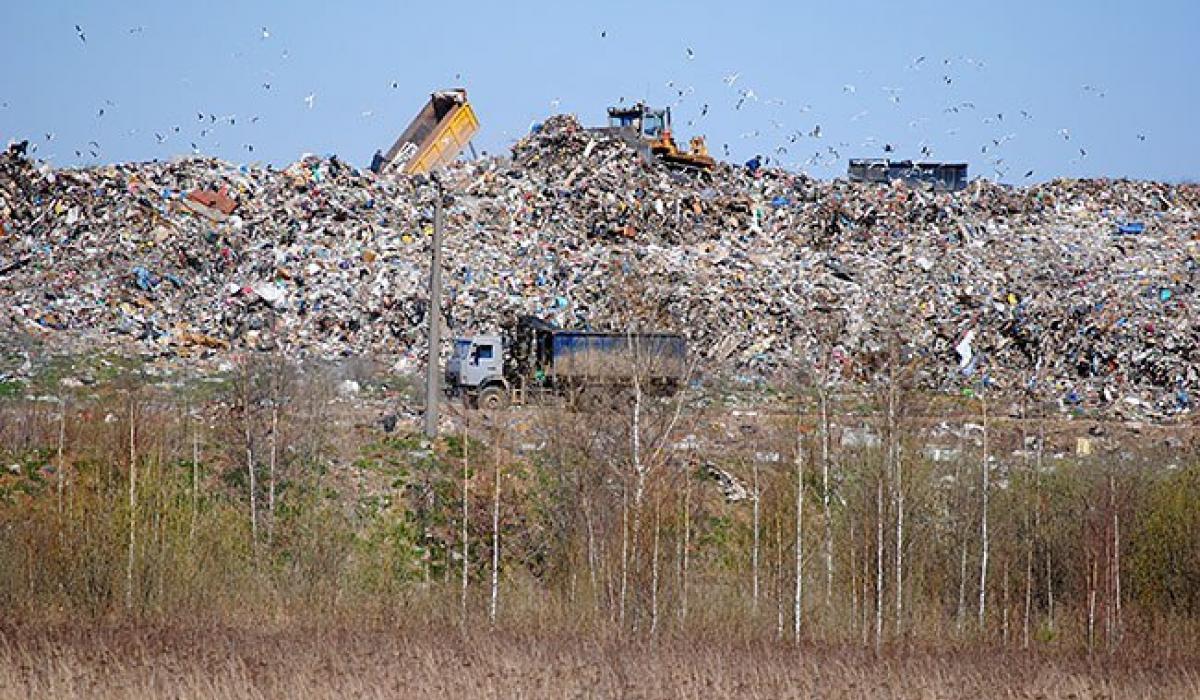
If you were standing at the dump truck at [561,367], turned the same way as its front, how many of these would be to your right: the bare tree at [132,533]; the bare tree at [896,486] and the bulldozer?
1

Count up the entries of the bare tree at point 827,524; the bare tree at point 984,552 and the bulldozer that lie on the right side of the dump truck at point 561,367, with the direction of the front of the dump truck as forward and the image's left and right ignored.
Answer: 1

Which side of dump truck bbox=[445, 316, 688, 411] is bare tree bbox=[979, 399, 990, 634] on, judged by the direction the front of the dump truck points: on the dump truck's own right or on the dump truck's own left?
on the dump truck's own left

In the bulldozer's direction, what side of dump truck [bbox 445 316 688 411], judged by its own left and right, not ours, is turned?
right

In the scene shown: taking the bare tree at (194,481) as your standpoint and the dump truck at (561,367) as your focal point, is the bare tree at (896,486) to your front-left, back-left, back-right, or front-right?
front-right

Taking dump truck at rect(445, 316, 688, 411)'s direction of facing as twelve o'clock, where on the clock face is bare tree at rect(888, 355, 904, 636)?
The bare tree is roughly at 8 o'clock from the dump truck.

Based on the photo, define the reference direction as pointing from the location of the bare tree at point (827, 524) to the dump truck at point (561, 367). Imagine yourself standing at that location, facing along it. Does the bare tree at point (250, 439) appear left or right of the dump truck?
left

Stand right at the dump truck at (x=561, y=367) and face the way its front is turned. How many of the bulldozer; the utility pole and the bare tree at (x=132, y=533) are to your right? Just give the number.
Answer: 1

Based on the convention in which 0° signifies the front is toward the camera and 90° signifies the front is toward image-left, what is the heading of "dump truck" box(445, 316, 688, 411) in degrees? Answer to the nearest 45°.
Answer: approximately 90°

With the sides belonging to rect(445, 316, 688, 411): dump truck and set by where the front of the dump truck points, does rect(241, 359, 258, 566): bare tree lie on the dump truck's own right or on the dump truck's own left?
on the dump truck's own left

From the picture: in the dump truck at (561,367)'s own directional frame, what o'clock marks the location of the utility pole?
The utility pole is roughly at 10 o'clock from the dump truck.

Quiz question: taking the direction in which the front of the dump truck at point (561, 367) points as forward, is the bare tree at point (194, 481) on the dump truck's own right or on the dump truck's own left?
on the dump truck's own left

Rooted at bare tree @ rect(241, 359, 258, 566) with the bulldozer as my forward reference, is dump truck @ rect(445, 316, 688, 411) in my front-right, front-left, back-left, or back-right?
front-right
